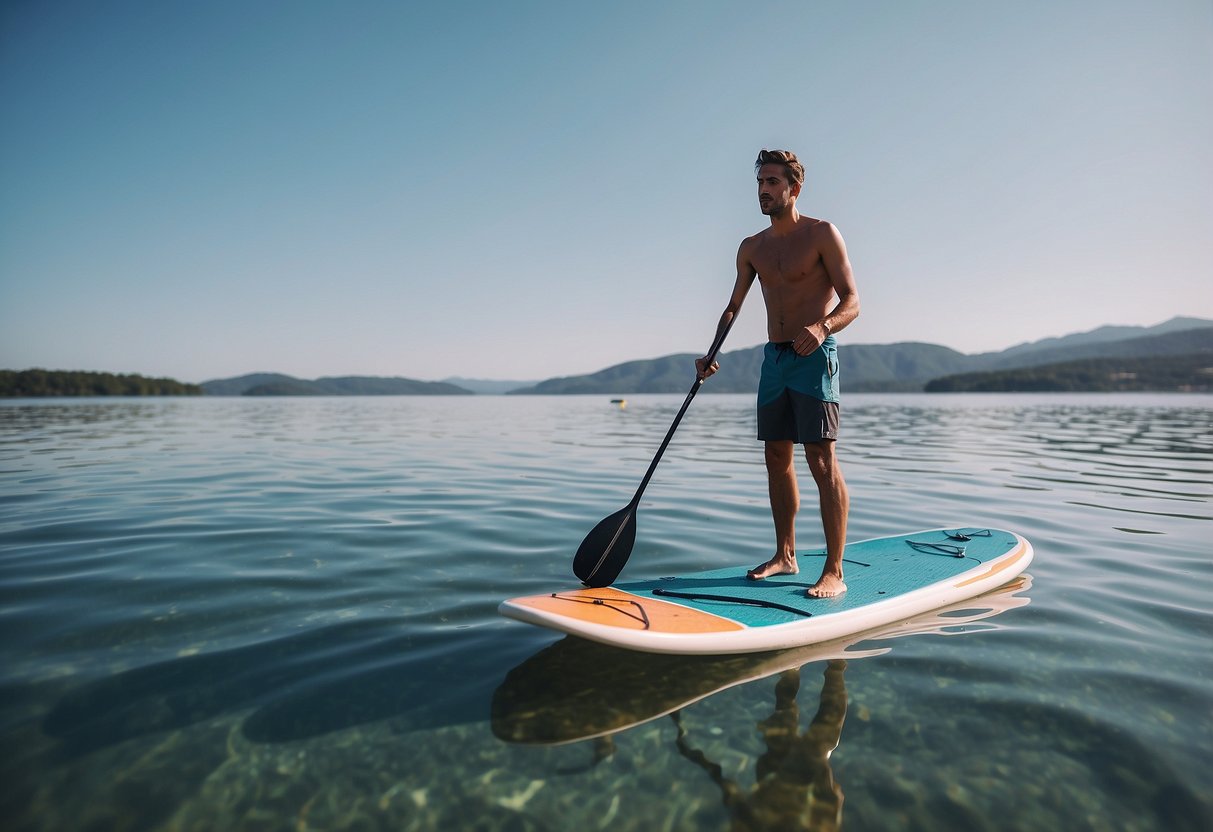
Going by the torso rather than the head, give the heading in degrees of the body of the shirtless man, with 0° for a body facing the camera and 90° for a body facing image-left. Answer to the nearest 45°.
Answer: approximately 45°

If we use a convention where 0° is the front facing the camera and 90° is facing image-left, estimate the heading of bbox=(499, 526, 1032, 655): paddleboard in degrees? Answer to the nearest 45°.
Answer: approximately 45°
